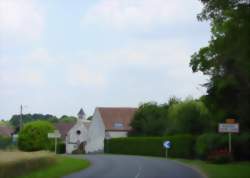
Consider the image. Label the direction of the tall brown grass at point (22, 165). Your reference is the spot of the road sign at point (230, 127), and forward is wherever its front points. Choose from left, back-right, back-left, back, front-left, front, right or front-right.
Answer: front-right

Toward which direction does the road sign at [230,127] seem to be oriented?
toward the camera
